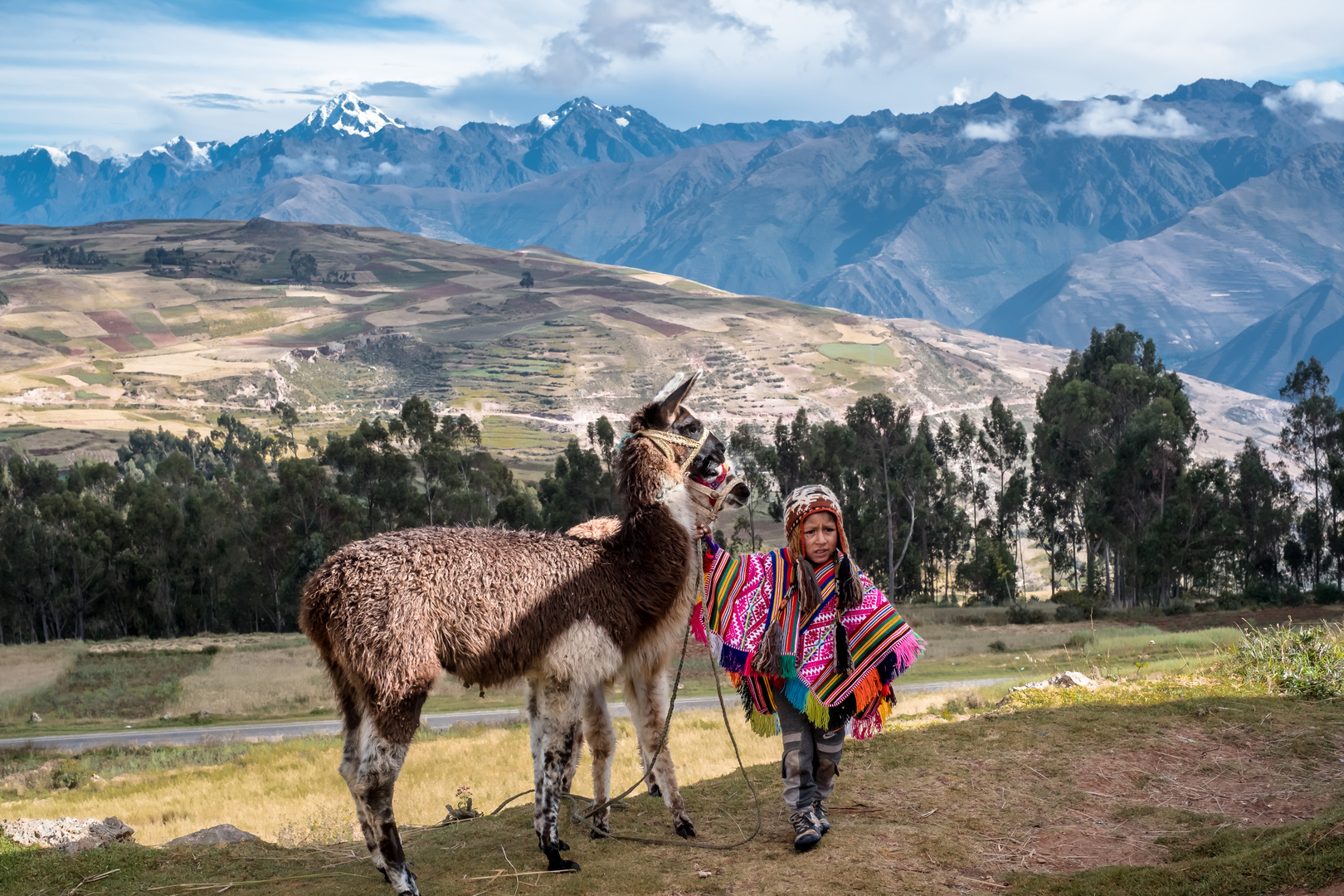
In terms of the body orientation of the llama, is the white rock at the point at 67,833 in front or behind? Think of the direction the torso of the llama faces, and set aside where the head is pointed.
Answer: behind

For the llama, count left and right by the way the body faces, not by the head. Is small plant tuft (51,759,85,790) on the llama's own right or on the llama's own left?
on the llama's own left

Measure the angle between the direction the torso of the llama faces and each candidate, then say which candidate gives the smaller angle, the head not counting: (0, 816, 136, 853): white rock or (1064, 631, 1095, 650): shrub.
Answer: the shrub

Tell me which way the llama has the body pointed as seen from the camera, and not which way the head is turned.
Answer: to the viewer's right

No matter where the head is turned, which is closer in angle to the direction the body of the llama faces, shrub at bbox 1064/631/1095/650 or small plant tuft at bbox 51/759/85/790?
the shrub
